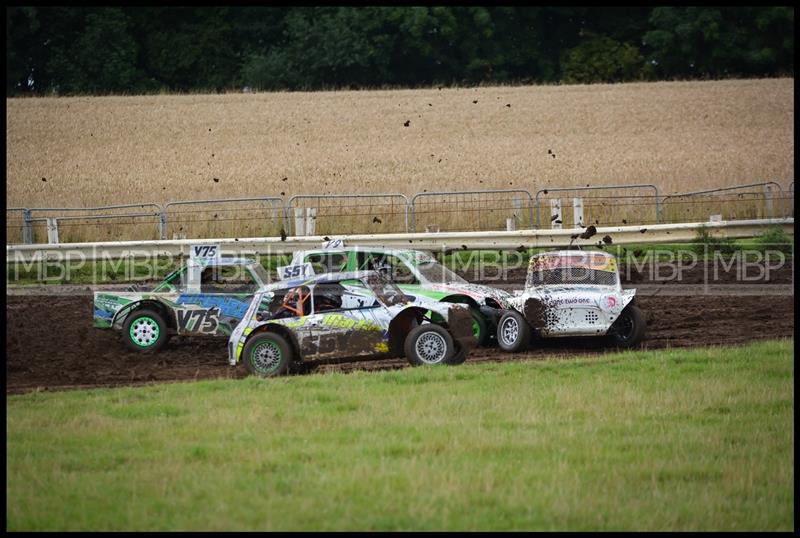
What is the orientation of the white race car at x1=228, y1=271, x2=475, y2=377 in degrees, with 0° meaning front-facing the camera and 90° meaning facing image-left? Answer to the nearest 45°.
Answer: approximately 270°

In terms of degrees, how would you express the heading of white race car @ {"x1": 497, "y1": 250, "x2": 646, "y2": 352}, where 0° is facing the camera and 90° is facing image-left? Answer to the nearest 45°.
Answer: approximately 0°

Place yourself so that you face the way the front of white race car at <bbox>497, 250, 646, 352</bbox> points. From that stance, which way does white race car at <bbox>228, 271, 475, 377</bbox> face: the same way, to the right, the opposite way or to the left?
to the left

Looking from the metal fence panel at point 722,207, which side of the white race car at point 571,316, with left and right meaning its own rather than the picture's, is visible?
back

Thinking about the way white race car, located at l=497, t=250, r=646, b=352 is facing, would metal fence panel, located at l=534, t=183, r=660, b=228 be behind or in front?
behind

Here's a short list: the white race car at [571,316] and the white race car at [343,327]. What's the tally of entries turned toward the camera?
1

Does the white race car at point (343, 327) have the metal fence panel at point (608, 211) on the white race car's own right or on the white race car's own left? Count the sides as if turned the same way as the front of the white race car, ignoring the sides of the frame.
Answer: on the white race car's own left

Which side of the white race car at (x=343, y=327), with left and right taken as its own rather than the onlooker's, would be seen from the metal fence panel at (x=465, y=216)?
left

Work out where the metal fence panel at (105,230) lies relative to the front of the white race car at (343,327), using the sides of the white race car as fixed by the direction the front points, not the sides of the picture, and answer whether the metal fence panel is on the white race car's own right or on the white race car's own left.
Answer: on the white race car's own left

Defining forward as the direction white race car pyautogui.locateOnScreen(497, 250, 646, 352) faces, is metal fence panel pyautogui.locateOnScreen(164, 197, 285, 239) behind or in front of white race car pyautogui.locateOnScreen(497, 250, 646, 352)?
behind
